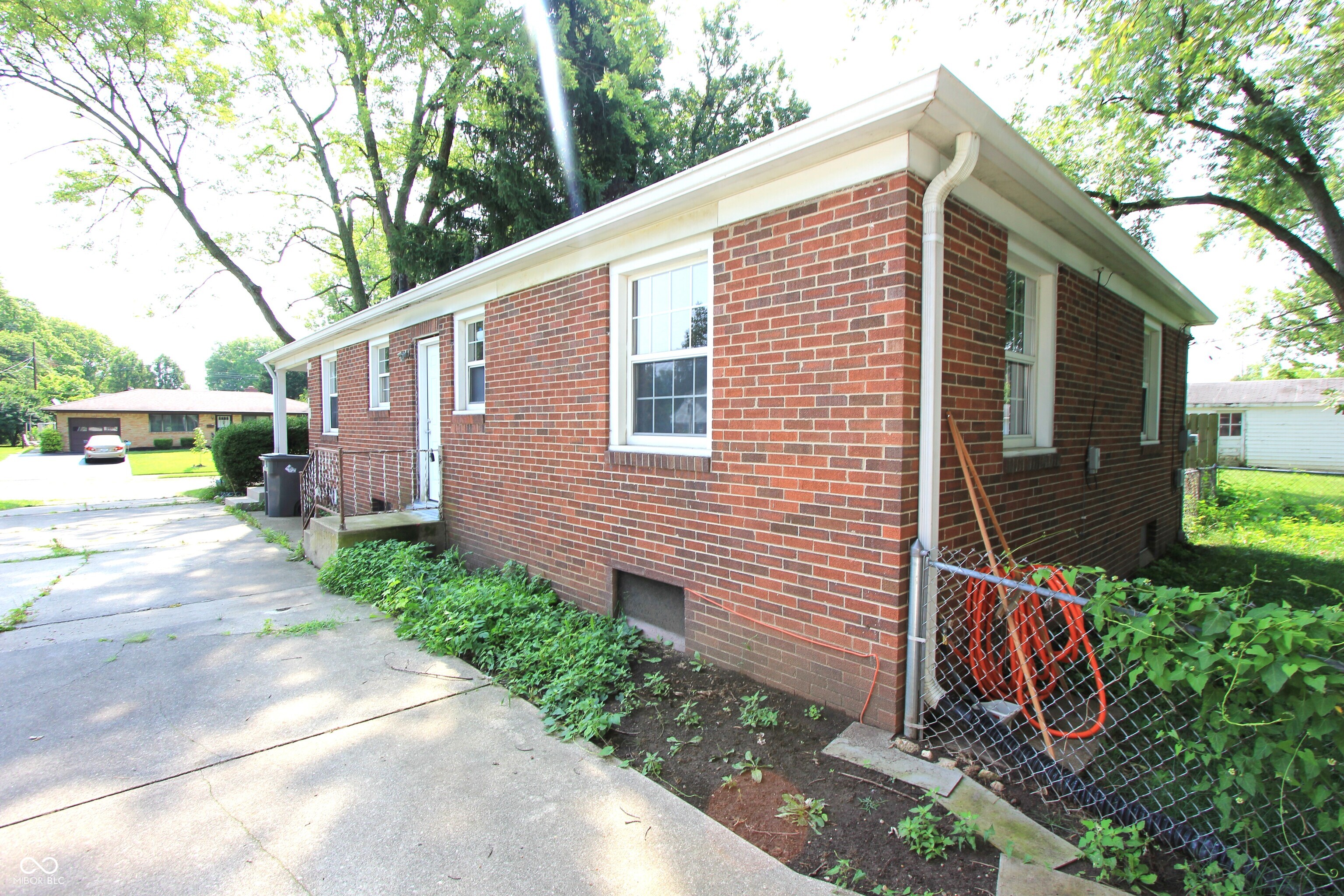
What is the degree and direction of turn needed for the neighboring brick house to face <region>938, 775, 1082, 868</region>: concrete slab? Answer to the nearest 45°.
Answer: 0° — it already faces it

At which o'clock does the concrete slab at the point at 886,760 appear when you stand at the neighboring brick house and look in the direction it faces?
The concrete slab is roughly at 12 o'clock from the neighboring brick house.

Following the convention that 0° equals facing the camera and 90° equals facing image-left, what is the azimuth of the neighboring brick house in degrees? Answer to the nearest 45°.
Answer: approximately 0°
